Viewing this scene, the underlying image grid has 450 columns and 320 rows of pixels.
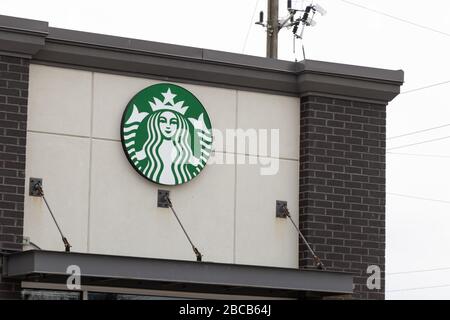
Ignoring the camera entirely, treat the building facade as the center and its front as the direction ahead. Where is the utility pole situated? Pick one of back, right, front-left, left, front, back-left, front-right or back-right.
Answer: back-left

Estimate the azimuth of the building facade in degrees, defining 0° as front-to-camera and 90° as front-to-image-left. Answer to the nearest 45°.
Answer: approximately 315°
